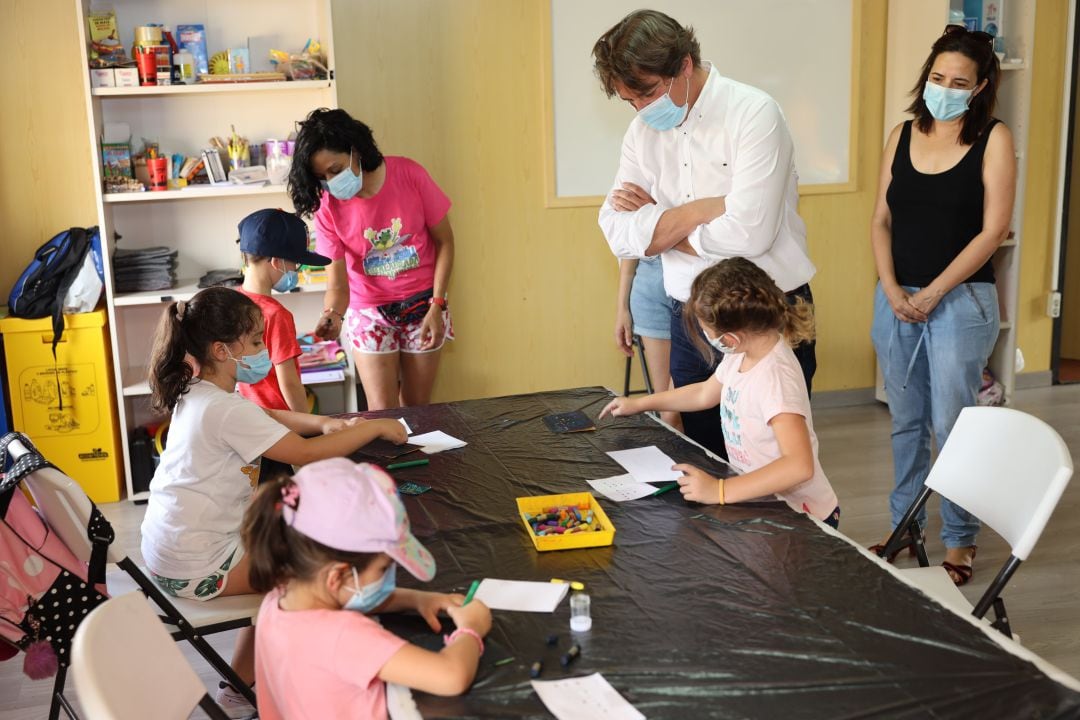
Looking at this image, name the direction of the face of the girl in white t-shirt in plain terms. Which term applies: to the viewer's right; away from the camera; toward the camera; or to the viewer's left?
to the viewer's right

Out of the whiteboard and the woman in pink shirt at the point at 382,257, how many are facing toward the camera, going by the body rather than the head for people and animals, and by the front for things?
2

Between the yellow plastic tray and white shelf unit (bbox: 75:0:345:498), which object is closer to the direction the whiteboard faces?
the yellow plastic tray

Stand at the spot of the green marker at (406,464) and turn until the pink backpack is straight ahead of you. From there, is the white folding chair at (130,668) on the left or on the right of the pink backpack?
left

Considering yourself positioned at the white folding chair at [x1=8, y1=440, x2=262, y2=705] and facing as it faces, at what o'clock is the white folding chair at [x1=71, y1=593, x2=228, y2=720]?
the white folding chair at [x1=71, y1=593, x2=228, y2=720] is roughly at 3 o'clock from the white folding chair at [x1=8, y1=440, x2=262, y2=705].

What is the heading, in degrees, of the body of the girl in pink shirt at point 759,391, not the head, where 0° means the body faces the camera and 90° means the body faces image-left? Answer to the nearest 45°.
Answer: approximately 45°

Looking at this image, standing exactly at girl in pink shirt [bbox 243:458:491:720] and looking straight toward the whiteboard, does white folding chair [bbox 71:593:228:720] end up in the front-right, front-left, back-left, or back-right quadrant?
back-left

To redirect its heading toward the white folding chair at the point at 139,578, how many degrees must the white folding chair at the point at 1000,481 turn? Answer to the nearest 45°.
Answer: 0° — it already faces it

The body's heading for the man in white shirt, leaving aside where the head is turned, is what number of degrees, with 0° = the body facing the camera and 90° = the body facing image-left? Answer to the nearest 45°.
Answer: approximately 45°

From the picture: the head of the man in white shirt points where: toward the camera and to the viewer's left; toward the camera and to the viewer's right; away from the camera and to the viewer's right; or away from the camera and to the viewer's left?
toward the camera and to the viewer's left

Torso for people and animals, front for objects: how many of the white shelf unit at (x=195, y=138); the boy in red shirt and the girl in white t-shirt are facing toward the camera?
1

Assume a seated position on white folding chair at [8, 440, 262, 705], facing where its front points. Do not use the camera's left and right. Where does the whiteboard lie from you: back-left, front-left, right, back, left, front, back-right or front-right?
front-left

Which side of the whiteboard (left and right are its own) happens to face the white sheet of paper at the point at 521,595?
front
